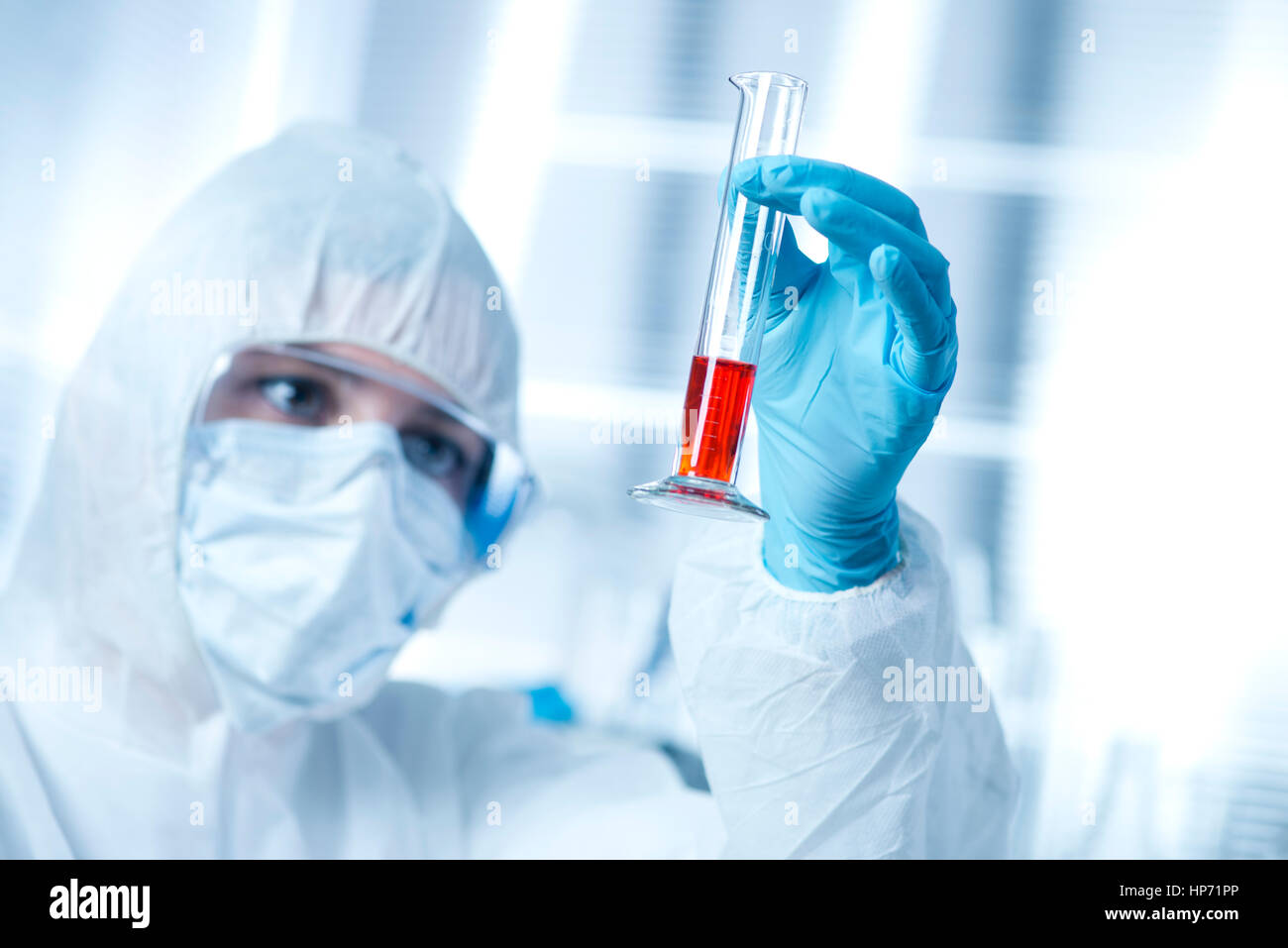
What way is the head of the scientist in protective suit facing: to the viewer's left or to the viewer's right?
to the viewer's right

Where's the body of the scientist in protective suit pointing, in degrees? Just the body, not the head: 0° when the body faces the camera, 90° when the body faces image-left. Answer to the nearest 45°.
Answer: approximately 315°
